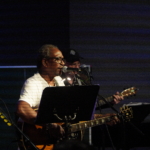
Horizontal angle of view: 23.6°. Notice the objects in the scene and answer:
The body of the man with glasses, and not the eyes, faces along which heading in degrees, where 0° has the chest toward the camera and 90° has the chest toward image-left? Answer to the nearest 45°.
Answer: approximately 315°

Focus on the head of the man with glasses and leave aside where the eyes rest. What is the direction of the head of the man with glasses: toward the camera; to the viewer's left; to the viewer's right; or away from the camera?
to the viewer's right

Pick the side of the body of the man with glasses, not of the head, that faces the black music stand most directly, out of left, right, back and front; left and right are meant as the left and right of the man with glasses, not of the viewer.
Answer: front
